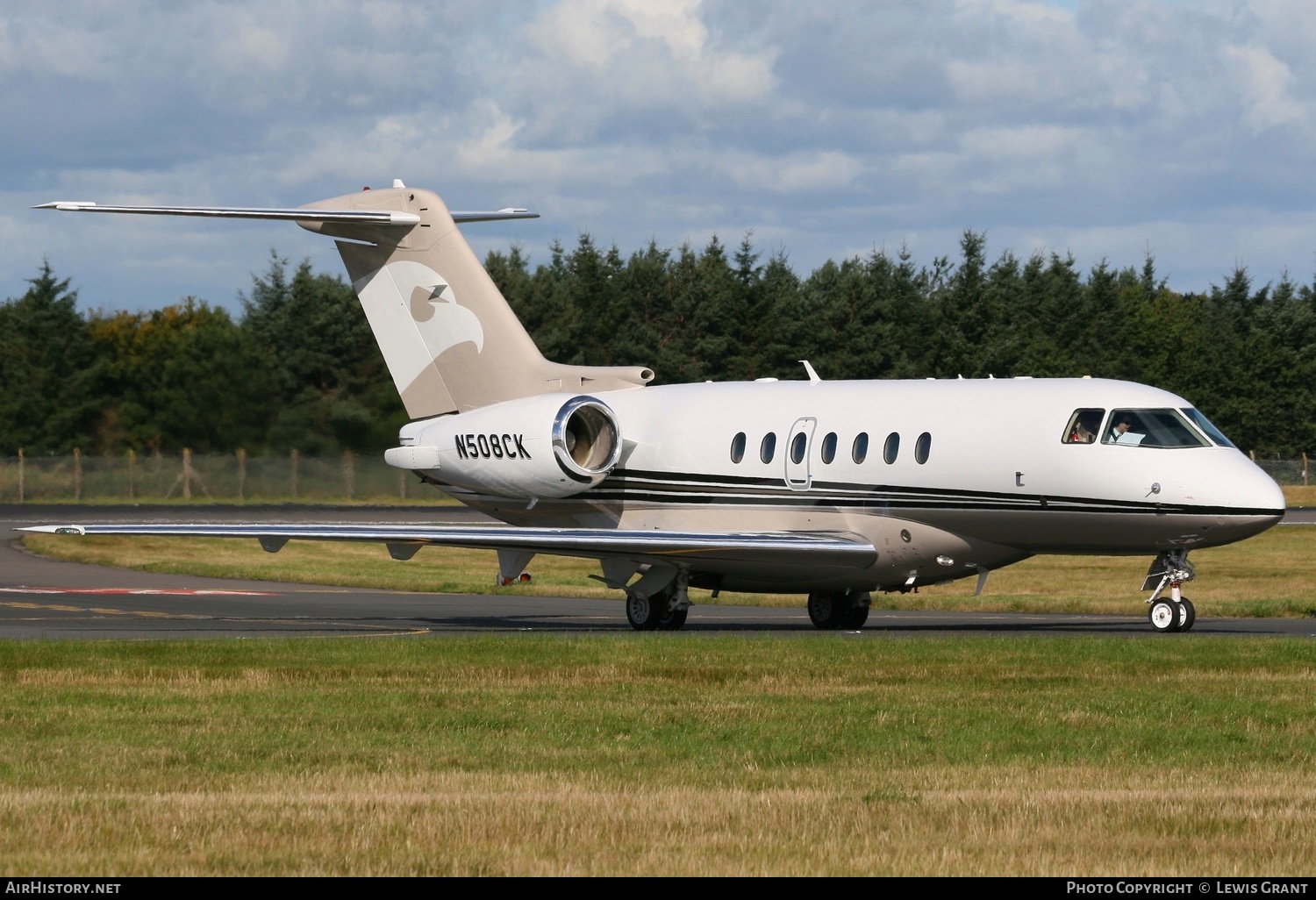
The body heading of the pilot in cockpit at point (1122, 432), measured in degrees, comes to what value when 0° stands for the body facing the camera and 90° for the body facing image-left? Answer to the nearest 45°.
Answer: approximately 315°

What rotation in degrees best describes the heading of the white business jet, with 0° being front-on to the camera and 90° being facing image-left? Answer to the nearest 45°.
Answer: approximately 315°
